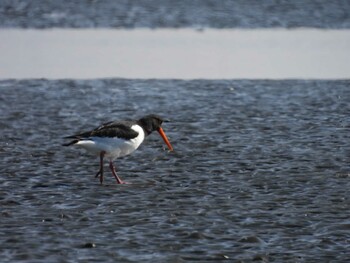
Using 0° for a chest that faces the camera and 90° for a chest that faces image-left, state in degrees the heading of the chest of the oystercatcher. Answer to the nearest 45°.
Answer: approximately 270°
